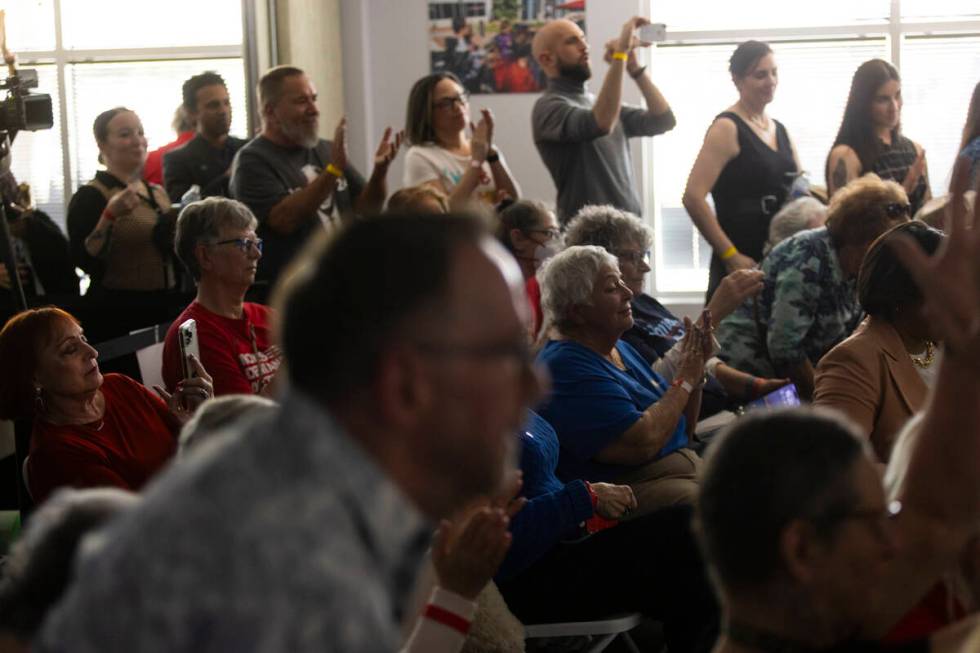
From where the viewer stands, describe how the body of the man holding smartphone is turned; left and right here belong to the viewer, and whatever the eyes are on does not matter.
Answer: facing the viewer and to the right of the viewer

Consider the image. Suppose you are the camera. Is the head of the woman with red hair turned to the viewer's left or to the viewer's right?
to the viewer's right

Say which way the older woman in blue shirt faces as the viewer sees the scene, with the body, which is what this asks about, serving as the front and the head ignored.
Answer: to the viewer's right

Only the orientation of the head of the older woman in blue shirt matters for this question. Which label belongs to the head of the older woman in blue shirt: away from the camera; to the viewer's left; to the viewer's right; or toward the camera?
to the viewer's right

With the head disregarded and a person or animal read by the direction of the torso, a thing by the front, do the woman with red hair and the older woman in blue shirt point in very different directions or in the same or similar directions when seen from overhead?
same or similar directions

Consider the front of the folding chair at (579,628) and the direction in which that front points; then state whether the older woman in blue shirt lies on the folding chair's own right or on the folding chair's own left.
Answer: on the folding chair's own left

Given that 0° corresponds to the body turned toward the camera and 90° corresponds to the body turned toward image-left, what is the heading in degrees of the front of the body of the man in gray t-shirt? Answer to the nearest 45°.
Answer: approximately 315°

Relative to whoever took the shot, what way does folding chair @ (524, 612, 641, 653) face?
facing to the right of the viewer

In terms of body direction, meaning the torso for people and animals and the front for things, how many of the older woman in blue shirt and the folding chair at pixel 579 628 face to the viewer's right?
2

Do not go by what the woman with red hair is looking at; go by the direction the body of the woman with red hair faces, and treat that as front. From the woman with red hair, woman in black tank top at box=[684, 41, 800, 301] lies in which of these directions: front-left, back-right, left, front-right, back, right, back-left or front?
left
